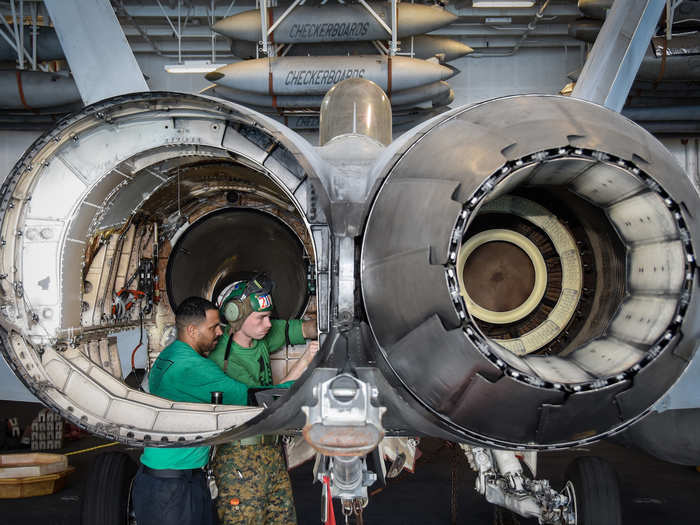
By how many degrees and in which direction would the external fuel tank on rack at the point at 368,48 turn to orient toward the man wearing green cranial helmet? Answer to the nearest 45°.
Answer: approximately 90° to its right

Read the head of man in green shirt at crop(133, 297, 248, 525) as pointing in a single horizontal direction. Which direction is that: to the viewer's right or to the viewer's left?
to the viewer's right

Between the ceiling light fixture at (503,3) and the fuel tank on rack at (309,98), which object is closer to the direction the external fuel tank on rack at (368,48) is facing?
the ceiling light fixture

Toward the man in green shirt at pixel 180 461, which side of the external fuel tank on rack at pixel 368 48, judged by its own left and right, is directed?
right

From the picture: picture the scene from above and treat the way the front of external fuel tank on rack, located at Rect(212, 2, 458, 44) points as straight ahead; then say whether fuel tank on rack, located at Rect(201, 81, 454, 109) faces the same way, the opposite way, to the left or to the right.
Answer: the same way

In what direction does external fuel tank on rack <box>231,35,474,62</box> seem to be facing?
to the viewer's right
